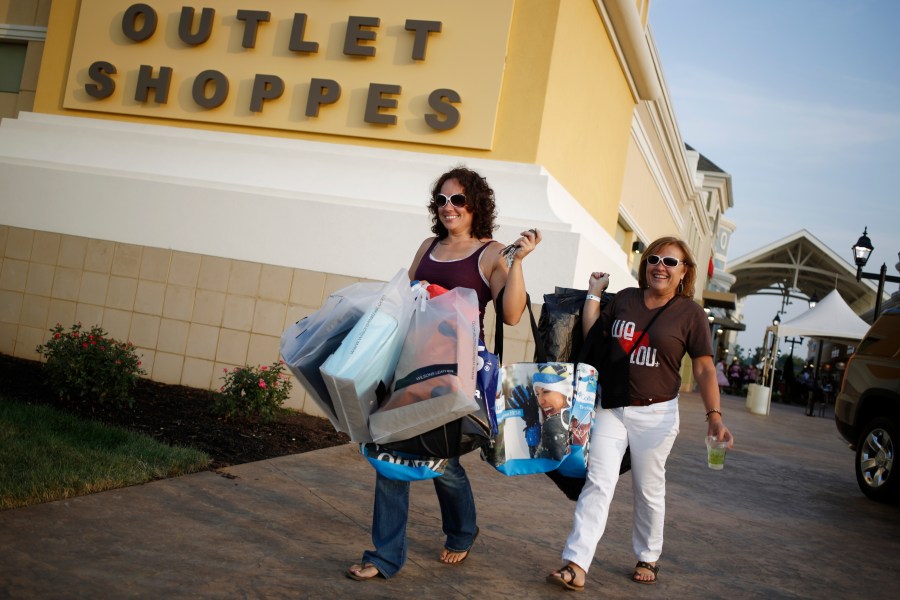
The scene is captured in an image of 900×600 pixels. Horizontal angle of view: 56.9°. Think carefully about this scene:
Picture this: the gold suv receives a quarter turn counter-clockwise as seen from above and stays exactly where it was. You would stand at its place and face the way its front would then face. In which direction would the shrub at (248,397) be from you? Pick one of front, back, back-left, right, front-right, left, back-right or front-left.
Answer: back

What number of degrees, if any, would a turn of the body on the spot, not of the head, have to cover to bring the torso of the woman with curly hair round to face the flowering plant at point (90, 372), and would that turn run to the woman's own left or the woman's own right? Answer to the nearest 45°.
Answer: approximately 90° to the woman's own right

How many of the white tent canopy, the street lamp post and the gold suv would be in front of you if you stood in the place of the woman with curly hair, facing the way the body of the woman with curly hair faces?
0

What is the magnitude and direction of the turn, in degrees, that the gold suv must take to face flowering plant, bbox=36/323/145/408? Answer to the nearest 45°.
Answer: approximately 90° to its right

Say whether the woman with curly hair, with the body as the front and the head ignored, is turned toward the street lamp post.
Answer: no

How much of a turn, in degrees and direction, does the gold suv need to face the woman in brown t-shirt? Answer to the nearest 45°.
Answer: approximately 45° to its right

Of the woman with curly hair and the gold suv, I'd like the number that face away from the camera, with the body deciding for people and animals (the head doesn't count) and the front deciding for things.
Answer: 0

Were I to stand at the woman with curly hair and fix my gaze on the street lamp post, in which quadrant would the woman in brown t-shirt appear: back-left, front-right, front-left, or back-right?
front-right

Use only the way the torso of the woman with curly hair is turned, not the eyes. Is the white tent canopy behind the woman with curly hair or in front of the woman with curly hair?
behind

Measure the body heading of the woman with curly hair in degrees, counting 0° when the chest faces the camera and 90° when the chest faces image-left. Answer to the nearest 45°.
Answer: approximately 45°

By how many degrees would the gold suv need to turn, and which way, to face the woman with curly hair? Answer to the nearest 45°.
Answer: approximately 45° to its right

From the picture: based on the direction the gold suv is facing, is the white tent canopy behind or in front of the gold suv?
behind
